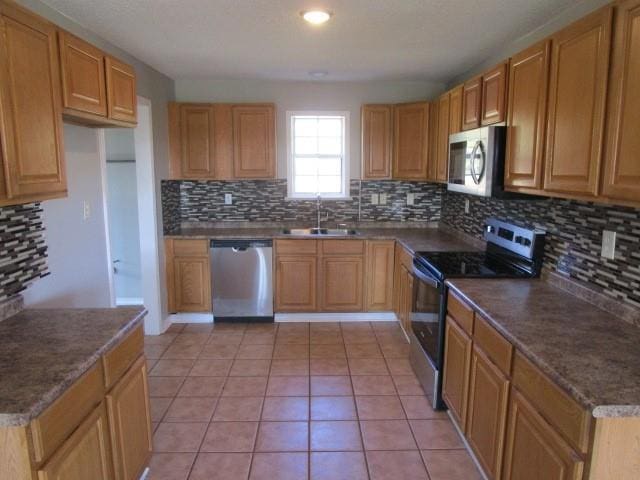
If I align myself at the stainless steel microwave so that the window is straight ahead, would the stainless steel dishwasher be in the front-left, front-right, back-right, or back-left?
front-left

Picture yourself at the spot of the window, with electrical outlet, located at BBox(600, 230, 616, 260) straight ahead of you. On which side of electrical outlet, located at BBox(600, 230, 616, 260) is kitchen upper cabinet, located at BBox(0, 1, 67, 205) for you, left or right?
right

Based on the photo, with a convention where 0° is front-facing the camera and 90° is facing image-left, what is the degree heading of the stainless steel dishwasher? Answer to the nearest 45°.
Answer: approximately 0°

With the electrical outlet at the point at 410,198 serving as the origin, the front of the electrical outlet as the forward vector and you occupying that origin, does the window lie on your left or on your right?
on your right

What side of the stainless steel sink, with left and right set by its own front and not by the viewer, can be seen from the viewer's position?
front

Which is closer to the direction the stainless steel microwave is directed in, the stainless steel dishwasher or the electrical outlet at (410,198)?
the stainless steel dishwasher

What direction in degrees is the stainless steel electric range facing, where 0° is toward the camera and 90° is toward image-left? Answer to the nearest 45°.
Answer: approximately 45°

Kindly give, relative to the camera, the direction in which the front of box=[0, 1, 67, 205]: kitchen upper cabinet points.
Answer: facing the viewer and to the right of the viewer

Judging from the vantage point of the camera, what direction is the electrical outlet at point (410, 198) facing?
facing the viewer

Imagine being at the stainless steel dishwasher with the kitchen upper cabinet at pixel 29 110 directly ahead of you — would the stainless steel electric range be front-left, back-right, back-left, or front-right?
front-left

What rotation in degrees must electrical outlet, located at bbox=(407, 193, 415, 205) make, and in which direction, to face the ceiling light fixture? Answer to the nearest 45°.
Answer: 0° — it already faces it

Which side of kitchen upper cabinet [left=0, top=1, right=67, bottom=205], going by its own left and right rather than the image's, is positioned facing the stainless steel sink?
left

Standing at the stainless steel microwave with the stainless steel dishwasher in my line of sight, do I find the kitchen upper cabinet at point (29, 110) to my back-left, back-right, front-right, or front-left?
front-left

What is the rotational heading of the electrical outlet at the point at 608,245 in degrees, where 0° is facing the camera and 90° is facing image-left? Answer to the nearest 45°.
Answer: approximately 45°
